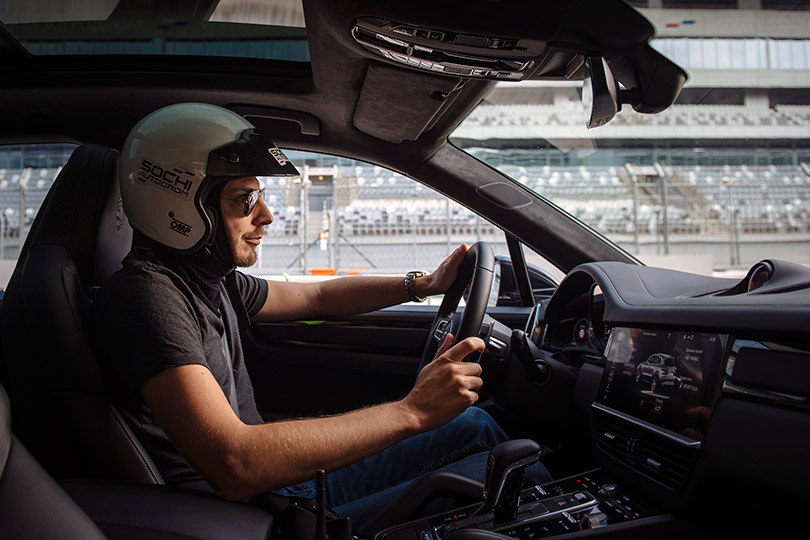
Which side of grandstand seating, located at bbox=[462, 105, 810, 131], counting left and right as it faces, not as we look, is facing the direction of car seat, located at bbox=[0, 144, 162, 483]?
front

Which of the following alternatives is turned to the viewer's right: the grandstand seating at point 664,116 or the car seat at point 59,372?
the car seat

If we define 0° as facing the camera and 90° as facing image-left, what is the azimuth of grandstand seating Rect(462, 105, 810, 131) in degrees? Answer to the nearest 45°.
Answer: approximately 0°

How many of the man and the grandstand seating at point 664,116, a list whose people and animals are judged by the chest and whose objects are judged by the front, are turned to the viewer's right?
1

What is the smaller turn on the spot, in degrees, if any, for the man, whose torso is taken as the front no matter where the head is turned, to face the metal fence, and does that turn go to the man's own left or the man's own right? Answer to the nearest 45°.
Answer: approximately 45° to the man's own left

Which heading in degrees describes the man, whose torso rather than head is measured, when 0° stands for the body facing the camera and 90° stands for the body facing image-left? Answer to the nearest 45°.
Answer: approximately 270°

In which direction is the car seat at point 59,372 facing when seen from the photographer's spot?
facing to the right of the viewer

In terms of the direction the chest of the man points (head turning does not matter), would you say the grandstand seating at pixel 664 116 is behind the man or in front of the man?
in front

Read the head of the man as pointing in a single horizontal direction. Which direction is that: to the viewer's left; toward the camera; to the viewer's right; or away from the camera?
to the viewer's right

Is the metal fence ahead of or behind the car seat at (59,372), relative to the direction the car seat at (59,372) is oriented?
ahead
